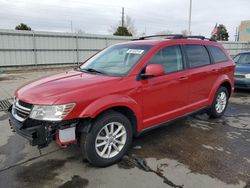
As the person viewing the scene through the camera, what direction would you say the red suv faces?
facing the viewer and to the left of the viewer
